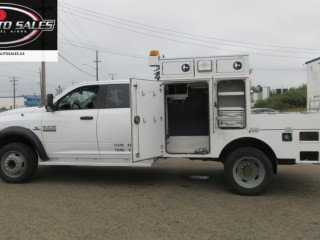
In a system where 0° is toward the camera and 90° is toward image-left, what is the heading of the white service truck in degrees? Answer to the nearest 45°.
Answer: approximately 90°
